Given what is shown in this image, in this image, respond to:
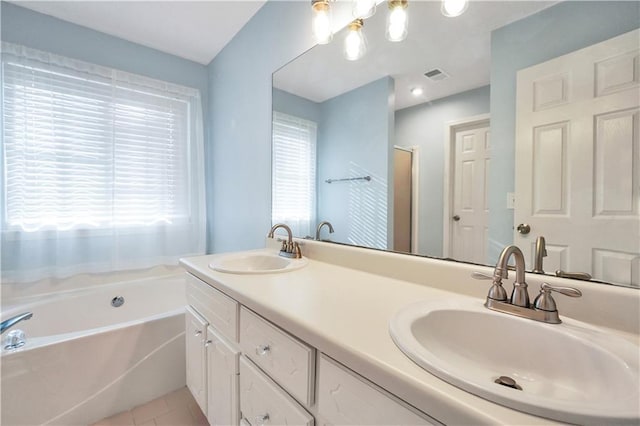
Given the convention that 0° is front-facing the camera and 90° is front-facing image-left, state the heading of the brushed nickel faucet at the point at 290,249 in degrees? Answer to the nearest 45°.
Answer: approximately 45°

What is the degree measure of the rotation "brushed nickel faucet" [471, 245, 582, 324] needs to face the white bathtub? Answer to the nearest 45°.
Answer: approximately 45° to its right

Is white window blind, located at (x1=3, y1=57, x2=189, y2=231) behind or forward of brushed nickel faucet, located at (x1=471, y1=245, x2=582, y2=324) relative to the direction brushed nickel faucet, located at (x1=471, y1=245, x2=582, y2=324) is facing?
forward

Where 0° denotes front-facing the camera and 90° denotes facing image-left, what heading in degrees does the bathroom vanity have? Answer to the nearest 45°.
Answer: approximately 45°

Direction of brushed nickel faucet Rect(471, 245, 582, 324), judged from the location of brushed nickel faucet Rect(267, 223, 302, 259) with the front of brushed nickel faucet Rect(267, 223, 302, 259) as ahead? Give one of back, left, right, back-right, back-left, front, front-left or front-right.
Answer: left

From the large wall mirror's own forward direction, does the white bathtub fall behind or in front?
in front

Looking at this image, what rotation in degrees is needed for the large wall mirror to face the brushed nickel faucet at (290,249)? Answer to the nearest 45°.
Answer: approximately 45° to its right

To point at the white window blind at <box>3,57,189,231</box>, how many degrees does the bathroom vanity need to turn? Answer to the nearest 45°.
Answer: approximately 45° to its right
